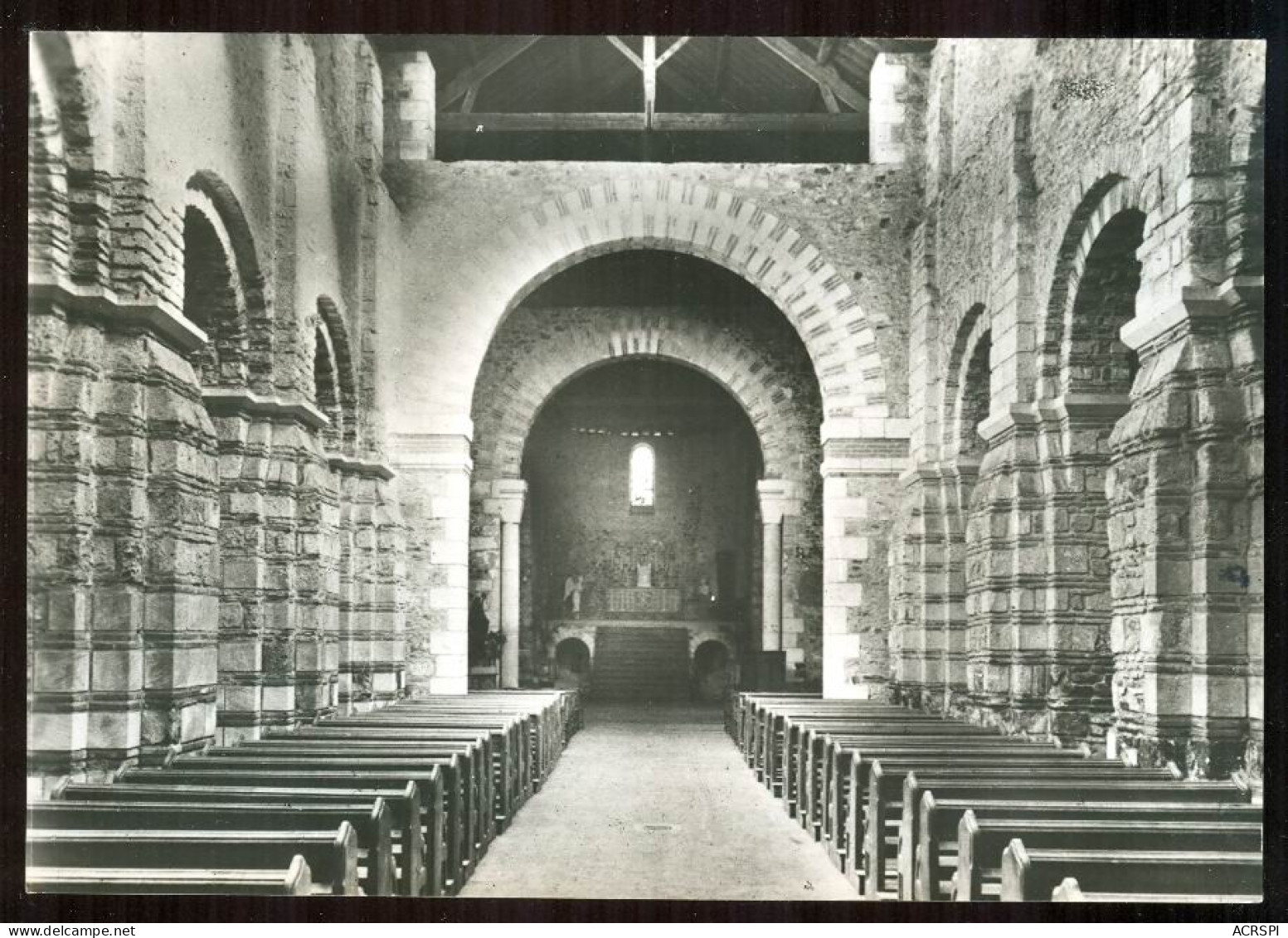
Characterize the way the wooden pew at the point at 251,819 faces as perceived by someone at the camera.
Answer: facing away from the viewer

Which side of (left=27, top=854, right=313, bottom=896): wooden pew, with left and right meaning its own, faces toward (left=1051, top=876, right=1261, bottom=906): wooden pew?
right

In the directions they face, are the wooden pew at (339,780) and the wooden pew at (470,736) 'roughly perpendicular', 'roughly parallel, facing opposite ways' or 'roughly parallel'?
roughly parallel

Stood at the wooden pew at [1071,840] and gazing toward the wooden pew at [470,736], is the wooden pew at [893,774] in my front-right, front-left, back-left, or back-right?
front-right

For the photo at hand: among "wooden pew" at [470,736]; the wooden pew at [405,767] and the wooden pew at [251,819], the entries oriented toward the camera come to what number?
0

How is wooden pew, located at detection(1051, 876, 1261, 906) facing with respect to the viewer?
away from the camera

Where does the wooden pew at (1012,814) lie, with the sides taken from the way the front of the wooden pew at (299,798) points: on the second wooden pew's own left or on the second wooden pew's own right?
on the second wooden pew's own right

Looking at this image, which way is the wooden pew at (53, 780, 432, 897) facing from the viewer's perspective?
away from the camera

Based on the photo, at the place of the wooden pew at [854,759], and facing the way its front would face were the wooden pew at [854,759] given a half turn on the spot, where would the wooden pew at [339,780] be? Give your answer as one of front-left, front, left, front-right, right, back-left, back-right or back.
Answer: front-right

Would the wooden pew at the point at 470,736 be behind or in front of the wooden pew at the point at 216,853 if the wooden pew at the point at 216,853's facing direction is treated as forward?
in front

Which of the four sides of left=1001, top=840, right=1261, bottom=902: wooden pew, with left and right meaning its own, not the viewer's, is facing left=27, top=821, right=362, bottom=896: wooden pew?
left

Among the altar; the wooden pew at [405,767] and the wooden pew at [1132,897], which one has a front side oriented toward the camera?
the altar

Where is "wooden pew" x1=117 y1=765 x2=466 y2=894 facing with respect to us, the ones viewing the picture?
facing away from the viewer

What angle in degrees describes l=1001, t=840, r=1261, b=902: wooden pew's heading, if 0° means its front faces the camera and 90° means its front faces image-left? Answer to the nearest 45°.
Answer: approximately 180°

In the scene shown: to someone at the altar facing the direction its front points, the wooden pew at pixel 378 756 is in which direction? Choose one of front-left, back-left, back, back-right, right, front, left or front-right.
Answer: front

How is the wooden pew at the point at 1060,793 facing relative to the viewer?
away from the camera

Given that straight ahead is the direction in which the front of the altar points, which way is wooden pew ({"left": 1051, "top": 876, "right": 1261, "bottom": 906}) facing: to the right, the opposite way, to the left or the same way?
the opposite way

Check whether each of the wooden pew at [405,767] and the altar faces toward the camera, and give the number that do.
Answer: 1

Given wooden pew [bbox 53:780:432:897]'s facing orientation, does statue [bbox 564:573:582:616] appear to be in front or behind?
in front
